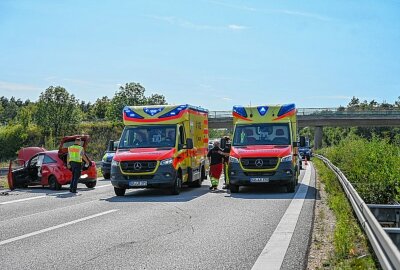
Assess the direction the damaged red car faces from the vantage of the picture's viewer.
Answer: facing away from the viewer and to the left of the viewer

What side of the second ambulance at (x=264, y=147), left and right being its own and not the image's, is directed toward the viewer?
front

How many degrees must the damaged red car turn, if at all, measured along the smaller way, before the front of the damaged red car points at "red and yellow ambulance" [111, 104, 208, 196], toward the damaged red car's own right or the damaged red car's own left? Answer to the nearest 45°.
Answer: approximately 180°

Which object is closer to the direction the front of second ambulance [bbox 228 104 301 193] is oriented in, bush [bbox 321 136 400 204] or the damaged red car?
the bush

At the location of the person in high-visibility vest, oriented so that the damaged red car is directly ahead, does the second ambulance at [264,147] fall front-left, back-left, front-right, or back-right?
back-right

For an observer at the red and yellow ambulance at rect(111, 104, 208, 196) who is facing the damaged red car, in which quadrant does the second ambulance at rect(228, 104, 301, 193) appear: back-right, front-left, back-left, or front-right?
back-right

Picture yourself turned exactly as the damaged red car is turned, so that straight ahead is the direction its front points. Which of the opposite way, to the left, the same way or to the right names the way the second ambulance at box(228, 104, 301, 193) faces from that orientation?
to the left

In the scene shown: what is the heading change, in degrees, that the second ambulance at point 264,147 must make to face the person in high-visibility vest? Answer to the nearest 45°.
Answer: approximately 90° to its right
